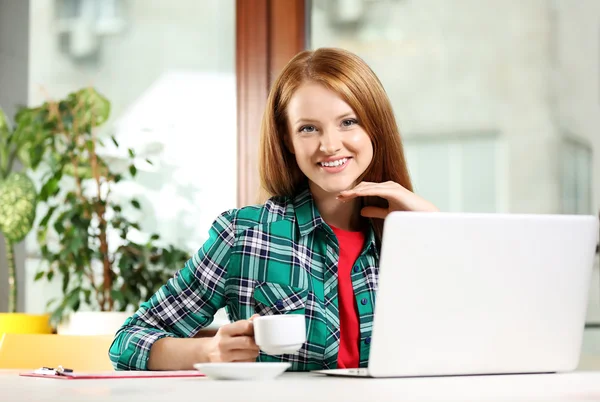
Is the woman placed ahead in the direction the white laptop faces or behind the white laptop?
ahead

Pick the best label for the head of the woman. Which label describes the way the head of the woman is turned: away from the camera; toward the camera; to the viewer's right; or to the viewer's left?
toward the camera

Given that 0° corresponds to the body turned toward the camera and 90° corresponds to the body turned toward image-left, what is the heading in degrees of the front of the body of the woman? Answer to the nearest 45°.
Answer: approximately 315°

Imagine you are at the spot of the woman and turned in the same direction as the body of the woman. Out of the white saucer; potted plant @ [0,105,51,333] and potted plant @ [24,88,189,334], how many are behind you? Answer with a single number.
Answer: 2

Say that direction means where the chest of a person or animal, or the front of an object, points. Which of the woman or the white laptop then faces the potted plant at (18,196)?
the white laptop

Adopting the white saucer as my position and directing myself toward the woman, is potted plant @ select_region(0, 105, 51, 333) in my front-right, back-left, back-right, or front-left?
front-left

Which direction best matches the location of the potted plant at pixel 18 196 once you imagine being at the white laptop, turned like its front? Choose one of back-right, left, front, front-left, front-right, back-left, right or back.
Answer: front

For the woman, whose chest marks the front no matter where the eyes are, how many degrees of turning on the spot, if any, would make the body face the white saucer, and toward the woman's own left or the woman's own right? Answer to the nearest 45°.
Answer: approximately 45° to the woman's own right

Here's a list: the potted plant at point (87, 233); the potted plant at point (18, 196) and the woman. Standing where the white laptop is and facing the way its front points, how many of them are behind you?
0

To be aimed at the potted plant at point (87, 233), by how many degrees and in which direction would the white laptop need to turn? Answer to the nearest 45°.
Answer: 0° — it already faces it

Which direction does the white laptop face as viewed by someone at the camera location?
facing away from the viewer and to the left of the viewer

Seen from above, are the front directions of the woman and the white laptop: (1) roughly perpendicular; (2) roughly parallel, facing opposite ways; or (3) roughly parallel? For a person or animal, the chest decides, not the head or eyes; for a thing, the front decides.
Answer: roughly parallel, facing opposite ways

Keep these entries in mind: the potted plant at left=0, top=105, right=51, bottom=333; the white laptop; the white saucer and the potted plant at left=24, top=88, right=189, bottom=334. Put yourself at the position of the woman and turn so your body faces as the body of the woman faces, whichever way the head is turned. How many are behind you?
2

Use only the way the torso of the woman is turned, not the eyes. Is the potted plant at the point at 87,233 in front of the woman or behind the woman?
behind
